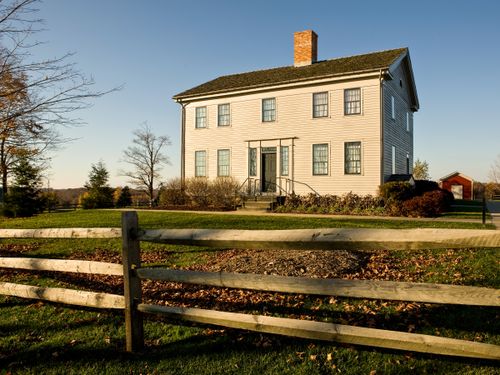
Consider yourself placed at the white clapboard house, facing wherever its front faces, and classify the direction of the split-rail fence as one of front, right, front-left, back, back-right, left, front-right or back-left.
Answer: front-left

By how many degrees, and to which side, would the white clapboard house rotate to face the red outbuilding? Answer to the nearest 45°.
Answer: approximately 180°

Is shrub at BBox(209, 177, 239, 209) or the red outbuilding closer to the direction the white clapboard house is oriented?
the shrub

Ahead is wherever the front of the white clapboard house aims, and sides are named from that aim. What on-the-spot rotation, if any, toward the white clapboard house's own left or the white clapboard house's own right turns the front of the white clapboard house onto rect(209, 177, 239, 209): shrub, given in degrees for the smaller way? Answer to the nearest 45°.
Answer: approximately 45° to the white clapboard house's own right

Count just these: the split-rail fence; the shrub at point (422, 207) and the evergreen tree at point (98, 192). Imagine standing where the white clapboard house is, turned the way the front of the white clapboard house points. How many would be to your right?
1

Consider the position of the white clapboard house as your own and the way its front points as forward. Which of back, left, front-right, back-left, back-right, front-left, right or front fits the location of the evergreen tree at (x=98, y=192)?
right

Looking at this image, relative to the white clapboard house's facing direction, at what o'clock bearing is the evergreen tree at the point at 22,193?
The evergreen tree is roughly at 2 o'clock from the white clapboard house.

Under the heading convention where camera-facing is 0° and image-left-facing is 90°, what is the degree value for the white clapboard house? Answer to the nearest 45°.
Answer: approximately 45°
